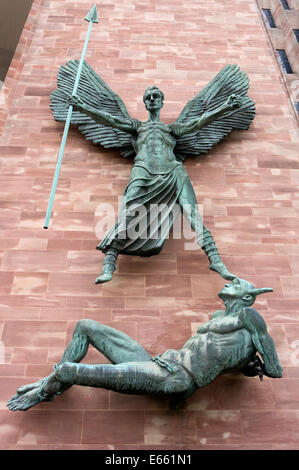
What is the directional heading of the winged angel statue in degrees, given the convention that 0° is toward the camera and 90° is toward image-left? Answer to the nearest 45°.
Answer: approximately 0°
